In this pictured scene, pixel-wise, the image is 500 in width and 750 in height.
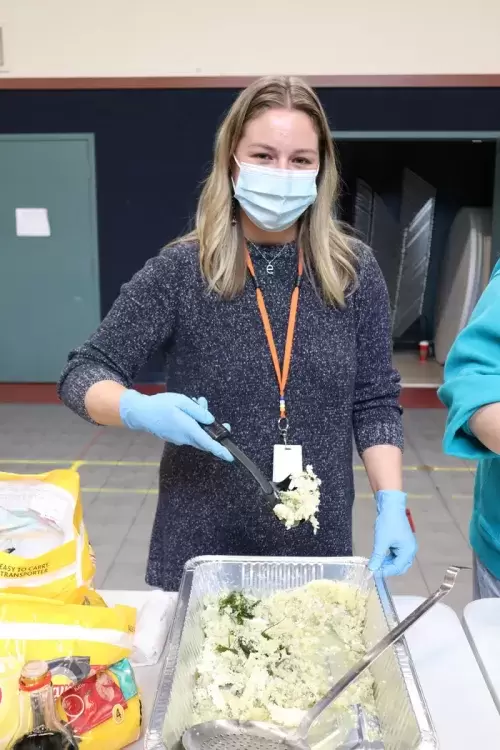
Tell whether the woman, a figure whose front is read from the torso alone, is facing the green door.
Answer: no

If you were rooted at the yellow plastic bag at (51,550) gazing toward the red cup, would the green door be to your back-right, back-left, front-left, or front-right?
front-left

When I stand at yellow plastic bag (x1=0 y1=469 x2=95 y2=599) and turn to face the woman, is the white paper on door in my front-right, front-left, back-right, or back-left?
front-left

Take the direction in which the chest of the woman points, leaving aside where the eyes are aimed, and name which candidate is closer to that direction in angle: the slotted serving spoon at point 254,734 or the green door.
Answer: the slotted serving spoon

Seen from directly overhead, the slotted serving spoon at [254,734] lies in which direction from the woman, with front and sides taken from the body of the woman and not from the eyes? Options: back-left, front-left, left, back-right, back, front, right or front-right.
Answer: front

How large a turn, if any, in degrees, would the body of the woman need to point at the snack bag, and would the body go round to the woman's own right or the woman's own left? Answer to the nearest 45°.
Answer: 0° — they already face it

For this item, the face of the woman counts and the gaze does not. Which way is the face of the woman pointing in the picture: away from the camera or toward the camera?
toward the camera

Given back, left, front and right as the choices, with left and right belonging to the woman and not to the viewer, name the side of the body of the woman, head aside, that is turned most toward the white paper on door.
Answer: back

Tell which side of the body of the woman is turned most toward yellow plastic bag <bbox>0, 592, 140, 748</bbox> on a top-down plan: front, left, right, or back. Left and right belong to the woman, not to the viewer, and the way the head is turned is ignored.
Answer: front

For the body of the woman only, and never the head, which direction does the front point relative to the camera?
toward the camera
